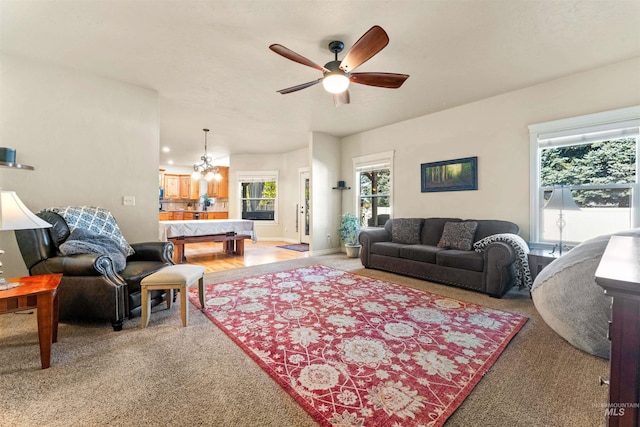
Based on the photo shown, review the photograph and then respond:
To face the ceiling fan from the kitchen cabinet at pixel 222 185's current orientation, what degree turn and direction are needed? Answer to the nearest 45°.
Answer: approximately 45° to its left

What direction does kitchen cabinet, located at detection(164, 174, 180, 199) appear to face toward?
toward the camera

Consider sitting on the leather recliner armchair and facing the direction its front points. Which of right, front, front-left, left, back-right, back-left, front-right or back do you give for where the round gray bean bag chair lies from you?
front

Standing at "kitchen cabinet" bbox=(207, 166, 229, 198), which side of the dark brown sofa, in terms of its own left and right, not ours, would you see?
right

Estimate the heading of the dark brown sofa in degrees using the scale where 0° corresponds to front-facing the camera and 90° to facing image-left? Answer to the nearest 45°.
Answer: approximately 45°

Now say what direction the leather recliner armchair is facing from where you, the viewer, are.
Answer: facing the viewer and to the right of the viewer

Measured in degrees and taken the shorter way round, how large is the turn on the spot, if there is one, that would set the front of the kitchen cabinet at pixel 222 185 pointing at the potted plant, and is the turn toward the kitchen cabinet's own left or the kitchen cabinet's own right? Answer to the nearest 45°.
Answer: approximately 90° to the kitchen cabinet's own left

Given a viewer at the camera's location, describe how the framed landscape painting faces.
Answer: facing the viewer and to the left of the viewer

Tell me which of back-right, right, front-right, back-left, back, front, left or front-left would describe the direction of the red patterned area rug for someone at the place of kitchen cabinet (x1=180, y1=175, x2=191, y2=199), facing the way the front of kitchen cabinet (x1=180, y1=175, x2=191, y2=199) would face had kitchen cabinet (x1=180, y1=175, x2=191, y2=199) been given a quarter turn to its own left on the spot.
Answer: right

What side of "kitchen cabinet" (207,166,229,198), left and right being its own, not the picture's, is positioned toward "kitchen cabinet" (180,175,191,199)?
right

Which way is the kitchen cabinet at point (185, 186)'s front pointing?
toward the camera

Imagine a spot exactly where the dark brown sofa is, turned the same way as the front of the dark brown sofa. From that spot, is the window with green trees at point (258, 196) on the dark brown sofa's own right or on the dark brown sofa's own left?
on the dark brown sofa's own right

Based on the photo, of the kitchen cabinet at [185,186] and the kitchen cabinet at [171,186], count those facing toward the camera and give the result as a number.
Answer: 2

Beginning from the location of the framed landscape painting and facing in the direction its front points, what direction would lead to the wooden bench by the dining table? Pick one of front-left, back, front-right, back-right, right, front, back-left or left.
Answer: front-right
